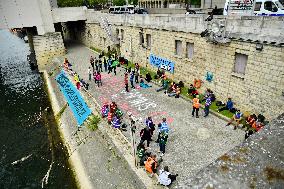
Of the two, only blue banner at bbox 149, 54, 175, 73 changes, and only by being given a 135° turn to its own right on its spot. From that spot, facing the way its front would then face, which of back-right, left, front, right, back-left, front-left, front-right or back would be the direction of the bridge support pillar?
front-left

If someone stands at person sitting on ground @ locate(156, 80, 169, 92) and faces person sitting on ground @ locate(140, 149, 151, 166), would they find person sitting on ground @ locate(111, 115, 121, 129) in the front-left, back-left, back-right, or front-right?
front-right

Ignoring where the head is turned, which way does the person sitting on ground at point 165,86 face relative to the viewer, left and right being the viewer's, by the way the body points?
facing the viewer and to the left of the viewer

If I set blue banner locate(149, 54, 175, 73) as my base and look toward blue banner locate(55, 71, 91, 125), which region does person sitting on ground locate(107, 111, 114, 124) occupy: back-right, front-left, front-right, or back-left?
front-left

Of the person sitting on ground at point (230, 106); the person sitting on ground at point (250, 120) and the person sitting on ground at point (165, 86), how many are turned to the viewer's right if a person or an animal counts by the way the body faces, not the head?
0

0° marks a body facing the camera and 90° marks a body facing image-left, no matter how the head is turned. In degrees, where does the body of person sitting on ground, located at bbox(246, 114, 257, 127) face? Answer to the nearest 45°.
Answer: approximately 45°

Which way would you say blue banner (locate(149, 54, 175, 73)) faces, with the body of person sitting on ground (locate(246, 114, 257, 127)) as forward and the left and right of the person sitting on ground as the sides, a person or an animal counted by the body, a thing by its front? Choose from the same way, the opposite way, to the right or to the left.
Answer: the same way

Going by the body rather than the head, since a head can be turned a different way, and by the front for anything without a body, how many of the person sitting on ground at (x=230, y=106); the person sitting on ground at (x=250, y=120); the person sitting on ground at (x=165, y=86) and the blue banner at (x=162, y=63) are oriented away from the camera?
0

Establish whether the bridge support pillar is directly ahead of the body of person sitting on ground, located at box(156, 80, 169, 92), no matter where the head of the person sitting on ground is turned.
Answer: no

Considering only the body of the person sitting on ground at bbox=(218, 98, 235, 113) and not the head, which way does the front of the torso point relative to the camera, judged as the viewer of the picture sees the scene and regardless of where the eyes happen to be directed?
to the viewer's left

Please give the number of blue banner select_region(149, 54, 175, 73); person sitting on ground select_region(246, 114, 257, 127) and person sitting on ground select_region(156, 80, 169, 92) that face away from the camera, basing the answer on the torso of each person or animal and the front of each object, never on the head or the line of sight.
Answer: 0

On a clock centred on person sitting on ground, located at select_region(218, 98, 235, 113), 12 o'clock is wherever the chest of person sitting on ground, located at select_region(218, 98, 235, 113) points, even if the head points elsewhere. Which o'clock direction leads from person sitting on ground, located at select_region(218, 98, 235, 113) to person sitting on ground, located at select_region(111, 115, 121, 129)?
person sitting on ground, located at select_region(111, 115, 121, 129) is roughly at 11 o'clock from person sitting on ground, located at select_region(218, 98, 235, 113).

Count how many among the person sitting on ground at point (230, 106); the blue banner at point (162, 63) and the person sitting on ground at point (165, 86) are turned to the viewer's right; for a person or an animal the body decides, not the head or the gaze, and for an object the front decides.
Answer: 0

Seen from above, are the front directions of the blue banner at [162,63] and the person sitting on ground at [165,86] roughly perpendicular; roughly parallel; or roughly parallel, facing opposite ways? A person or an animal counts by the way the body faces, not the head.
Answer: roughly parallel

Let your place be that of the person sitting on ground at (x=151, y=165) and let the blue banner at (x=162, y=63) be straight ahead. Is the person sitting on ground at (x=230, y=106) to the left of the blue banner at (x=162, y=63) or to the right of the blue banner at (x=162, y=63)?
right

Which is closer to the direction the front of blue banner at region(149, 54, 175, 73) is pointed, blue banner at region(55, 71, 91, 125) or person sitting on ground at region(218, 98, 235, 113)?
the blue banner

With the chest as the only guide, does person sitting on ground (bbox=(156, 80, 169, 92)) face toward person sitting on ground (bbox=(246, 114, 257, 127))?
no
